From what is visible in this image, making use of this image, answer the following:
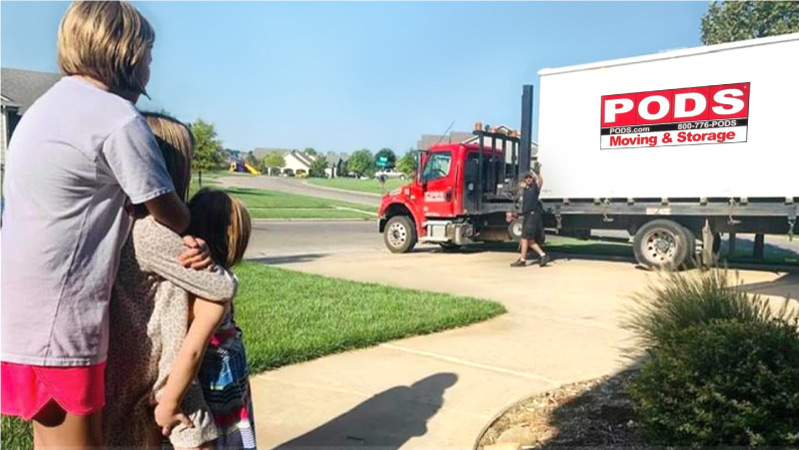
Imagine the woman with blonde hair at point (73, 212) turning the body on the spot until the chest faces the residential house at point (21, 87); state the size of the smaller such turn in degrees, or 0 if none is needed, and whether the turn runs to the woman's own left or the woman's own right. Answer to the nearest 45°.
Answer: approximately 45° to the woman's own left

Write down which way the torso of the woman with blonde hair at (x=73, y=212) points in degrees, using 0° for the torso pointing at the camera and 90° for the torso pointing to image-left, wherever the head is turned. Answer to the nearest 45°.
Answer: approximately 225°

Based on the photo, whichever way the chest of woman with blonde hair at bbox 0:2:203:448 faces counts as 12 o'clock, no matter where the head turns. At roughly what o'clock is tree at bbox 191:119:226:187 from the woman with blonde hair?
The tree is roughly at 11 o'clock from the woman with blonde hair.

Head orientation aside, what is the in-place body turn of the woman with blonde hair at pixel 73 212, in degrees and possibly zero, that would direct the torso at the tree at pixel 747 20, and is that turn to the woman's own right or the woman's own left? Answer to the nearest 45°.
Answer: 0° — they already face it

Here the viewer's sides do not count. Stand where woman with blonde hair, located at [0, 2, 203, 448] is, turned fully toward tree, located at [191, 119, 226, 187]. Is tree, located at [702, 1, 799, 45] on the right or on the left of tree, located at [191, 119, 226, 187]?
right

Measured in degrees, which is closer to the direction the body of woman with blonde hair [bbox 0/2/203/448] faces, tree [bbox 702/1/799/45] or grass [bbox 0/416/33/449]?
the tree

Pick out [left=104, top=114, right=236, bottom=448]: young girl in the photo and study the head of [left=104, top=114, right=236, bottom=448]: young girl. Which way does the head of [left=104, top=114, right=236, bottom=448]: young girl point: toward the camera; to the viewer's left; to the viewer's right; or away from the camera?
away from the camera
